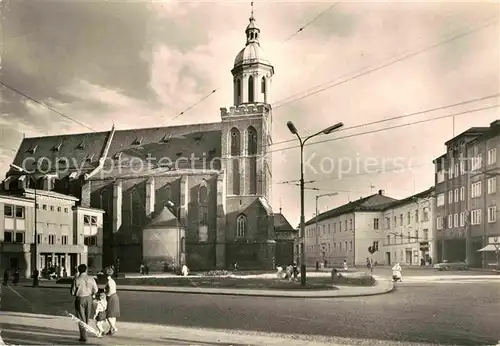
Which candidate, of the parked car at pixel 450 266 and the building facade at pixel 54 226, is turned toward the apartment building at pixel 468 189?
the building facade

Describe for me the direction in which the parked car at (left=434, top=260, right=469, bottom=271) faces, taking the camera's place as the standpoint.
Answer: facing to the left of the viewer

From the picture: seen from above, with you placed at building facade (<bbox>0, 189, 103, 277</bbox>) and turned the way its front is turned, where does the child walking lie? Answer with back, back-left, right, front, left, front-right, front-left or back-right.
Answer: front-right

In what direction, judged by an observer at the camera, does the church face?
facing to the right of the viewer

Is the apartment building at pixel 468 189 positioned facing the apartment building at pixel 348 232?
no

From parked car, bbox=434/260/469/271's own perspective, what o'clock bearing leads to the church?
The church is roughly at 11 o'clock from the parked car.

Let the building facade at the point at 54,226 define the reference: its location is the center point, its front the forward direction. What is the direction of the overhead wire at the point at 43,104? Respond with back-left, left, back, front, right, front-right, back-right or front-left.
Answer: front-right
